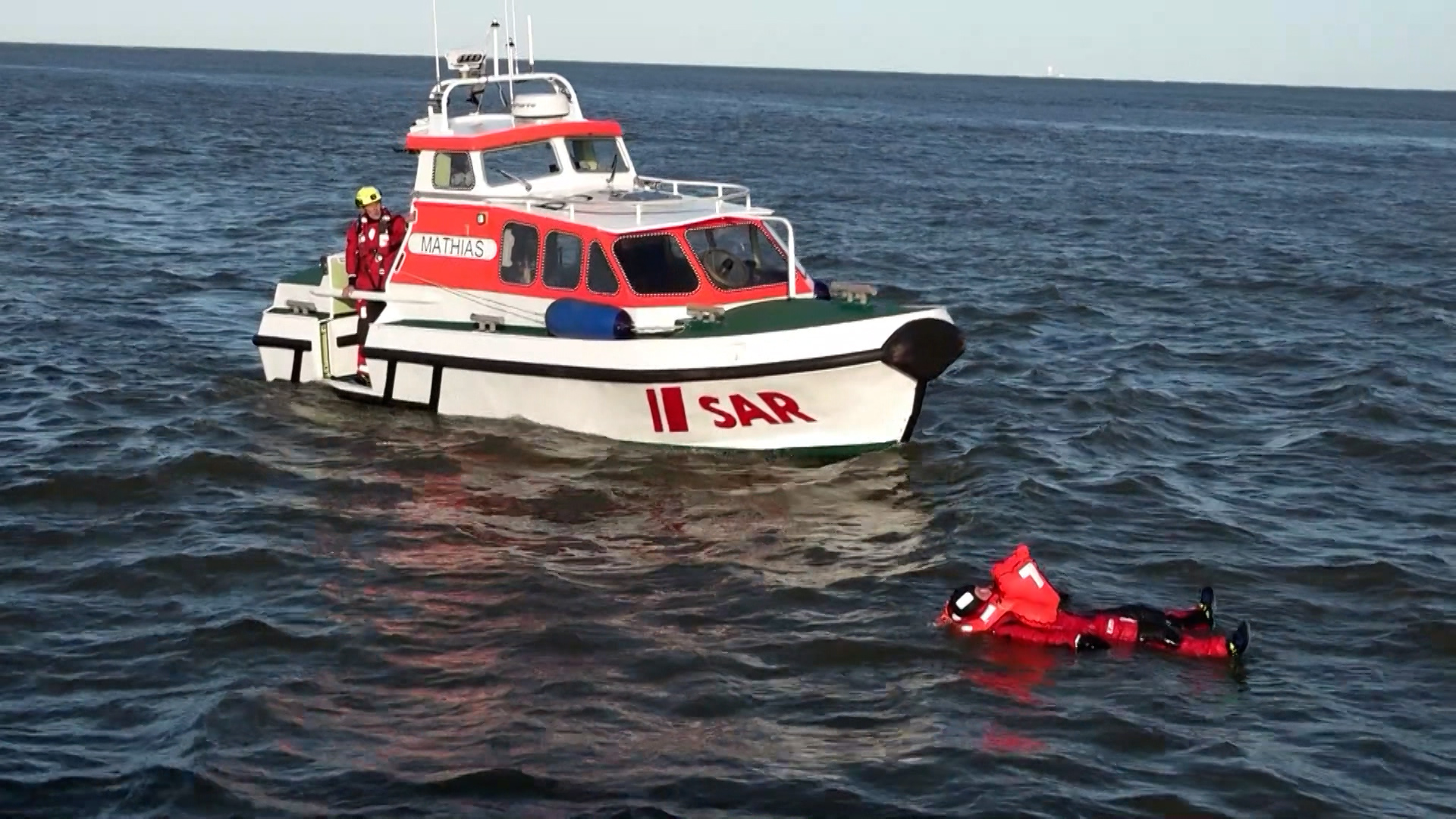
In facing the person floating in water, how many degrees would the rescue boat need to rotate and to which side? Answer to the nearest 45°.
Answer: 0° — it already faces them

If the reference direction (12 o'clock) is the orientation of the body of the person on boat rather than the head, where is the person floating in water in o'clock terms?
The person floating in water is roughly at 11 o'clock from the person on boat.

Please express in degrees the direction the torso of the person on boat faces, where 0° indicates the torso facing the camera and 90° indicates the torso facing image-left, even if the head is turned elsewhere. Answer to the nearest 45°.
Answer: approximately 0°

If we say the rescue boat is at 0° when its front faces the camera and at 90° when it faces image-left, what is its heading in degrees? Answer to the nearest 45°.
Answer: approximately 315°
